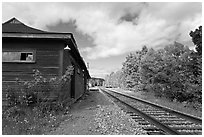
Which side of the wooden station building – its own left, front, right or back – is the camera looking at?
right
